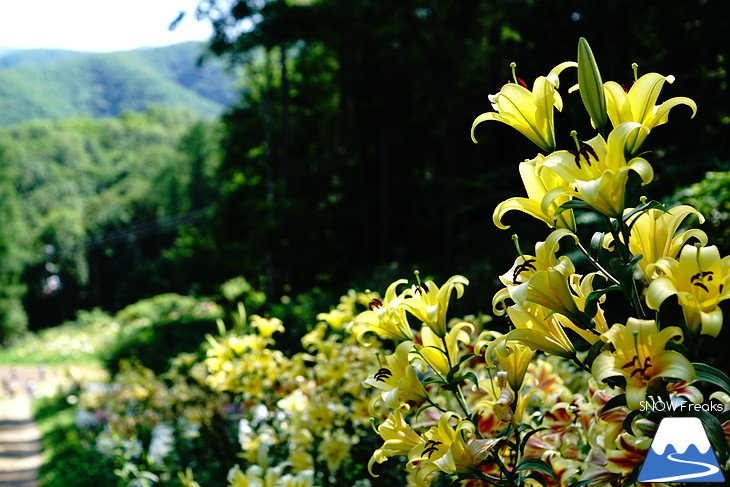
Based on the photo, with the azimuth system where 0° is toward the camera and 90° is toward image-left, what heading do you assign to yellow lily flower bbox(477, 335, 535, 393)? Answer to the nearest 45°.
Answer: approximately 90°

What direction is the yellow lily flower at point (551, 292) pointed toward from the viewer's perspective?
to the viewer's left

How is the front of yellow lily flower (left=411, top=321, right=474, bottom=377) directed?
to the viewer's left

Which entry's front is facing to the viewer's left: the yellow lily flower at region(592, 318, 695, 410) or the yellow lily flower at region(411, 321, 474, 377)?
the yellow lily flower at region(411, 321, 474, 377)

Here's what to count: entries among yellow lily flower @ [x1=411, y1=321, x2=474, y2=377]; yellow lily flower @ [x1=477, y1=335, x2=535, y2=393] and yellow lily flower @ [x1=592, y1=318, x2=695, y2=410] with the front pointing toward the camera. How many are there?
1

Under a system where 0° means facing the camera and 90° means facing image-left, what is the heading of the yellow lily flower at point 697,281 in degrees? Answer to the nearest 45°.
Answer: approximately 0°

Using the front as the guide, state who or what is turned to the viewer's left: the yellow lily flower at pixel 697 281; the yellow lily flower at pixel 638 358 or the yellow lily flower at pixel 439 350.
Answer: the yellow lily flower at pixel 439 350

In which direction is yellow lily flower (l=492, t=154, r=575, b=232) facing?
to the viewer's left
